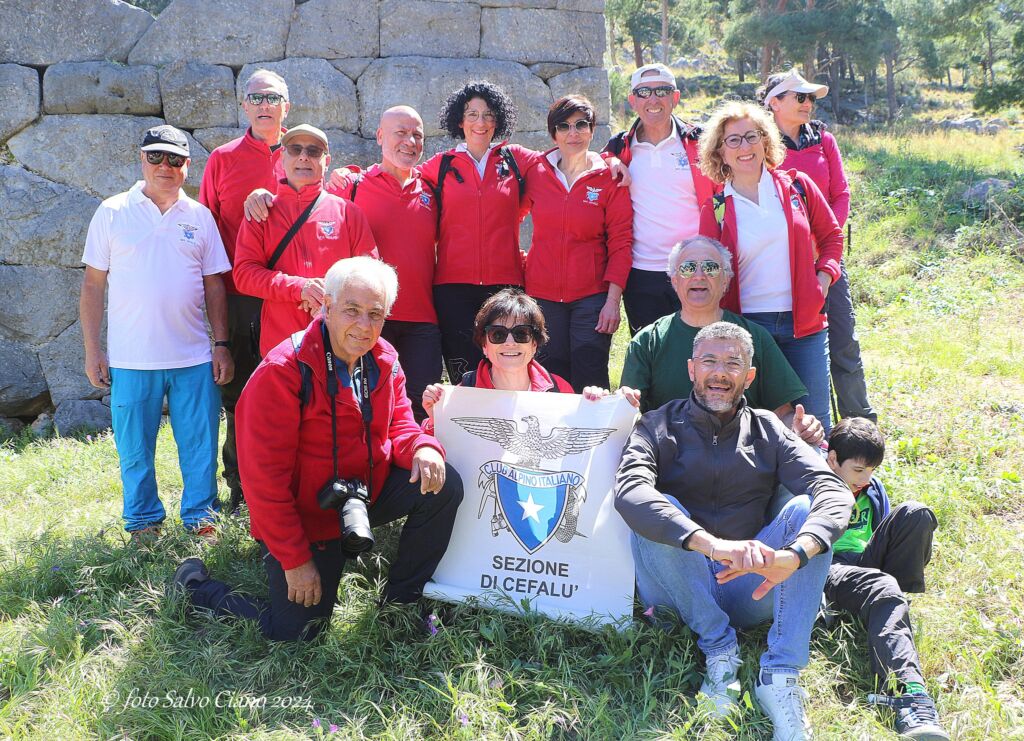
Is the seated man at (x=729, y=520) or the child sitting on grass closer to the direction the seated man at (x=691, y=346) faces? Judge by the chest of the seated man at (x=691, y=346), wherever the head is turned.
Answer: the seated man

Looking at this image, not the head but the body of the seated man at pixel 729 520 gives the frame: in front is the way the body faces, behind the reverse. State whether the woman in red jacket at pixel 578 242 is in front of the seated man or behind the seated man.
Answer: behind

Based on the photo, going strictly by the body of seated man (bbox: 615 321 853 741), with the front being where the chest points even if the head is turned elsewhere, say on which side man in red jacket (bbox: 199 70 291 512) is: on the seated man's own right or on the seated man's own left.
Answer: on the seated man's own right

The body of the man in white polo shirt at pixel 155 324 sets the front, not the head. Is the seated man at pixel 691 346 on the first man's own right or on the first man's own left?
on the first man's own left

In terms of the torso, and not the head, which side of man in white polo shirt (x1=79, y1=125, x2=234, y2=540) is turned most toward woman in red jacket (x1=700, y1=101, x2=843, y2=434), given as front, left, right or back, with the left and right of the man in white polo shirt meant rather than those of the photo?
left

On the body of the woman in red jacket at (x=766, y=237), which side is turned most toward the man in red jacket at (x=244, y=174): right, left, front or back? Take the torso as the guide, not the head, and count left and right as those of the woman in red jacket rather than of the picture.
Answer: right

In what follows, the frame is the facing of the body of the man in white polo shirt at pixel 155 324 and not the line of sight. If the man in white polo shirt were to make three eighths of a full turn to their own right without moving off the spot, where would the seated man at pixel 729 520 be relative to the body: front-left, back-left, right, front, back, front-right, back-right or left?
back

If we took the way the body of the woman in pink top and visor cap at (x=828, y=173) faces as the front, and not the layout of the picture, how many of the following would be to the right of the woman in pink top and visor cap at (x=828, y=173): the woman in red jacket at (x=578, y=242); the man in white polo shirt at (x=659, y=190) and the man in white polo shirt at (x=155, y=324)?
3

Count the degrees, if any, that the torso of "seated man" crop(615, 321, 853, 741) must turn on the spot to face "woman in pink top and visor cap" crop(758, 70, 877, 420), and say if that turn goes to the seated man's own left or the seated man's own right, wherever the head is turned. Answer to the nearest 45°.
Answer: approximately 180°

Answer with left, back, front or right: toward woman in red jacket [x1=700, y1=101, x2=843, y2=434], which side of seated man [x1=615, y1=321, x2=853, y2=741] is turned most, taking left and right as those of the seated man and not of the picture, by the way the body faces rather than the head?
back

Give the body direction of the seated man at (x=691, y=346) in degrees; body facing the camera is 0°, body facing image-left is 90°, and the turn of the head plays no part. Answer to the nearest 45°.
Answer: approximately 0°
